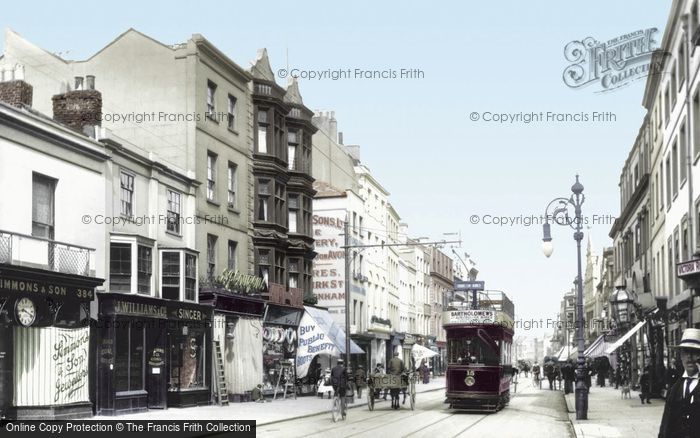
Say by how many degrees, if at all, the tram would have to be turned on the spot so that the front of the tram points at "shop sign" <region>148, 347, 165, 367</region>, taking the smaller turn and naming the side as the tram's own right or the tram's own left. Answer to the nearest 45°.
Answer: approximately 90° to the tram's own right

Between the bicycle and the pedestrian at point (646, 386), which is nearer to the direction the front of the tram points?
the bicycle

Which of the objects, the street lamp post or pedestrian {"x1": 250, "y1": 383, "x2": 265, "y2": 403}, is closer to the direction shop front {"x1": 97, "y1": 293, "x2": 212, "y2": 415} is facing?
the street lamp post

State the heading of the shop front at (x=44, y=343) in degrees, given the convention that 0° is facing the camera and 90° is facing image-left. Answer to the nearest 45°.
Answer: approximately 315°

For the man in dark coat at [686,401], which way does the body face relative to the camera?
toward the camera

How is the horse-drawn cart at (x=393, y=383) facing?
away from the camera

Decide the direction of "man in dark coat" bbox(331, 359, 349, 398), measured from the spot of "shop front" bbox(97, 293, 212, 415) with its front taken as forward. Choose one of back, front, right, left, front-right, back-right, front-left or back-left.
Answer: front

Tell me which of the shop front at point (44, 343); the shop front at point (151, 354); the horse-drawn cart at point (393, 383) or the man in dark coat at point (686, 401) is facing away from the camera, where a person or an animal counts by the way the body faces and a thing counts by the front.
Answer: the horse-drawn cart

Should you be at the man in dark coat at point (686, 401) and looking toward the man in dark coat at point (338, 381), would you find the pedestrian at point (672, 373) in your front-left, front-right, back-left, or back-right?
front-right

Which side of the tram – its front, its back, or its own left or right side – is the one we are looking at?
front

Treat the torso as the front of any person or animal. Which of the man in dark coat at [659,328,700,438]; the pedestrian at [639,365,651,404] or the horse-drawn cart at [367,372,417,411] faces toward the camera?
the man in dark coat

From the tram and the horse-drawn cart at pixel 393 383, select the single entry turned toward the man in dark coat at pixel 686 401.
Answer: the tram

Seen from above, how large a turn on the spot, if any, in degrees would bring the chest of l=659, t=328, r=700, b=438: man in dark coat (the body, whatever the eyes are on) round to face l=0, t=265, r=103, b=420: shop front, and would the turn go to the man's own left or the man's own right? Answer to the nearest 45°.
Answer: approximately 135° to the man's own right

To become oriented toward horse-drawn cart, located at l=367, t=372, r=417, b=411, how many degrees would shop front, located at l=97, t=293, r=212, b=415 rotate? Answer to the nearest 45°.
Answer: approximately 45° to its left
